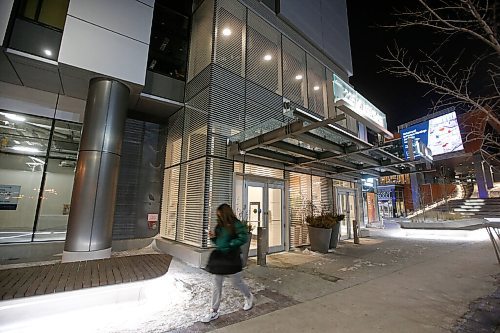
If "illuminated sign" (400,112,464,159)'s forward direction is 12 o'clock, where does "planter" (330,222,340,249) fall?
The planter is roughly at 11 o'clock from the illuminated sign.

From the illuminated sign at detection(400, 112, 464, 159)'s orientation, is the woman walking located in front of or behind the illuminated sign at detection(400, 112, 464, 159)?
in front

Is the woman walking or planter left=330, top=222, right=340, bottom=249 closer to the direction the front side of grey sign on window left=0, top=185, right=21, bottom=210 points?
the woman walking

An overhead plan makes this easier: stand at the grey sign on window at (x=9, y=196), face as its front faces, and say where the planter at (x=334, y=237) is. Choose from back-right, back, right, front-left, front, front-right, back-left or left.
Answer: front-left

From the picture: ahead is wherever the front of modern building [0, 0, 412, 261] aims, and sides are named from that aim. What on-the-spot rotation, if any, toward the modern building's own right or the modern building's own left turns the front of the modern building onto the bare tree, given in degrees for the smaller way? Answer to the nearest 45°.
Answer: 0° — it already faces it

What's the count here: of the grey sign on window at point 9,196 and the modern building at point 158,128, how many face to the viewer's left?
0
